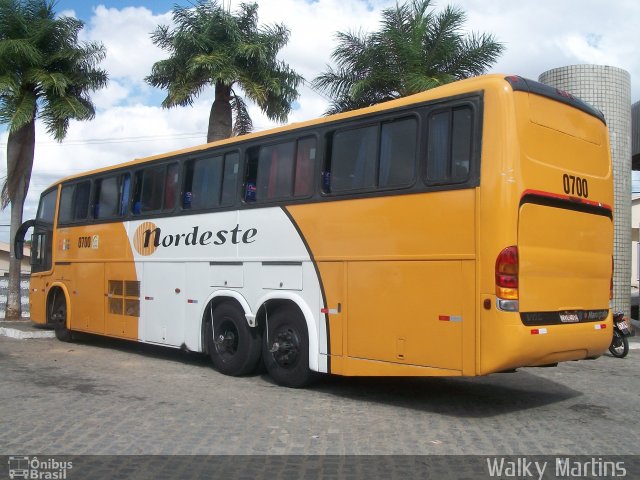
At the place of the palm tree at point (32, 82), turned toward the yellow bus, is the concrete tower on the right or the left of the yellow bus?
left

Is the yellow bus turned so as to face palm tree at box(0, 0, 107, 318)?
yes

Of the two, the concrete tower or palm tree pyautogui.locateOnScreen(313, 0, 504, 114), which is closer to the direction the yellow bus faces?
the palm tree

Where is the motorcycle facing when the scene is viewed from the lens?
facing away from the viewer and to the left of the viewer

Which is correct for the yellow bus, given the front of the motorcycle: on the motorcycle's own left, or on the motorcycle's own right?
on the motorcycle's own left

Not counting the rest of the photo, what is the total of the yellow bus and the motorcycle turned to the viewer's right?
0

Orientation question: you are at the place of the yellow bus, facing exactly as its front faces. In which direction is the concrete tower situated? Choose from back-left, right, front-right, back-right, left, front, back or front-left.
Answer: right

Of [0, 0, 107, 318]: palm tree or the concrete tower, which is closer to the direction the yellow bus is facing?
the palm tree

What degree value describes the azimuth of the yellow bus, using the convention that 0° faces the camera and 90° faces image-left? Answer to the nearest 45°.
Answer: approximately 135°
